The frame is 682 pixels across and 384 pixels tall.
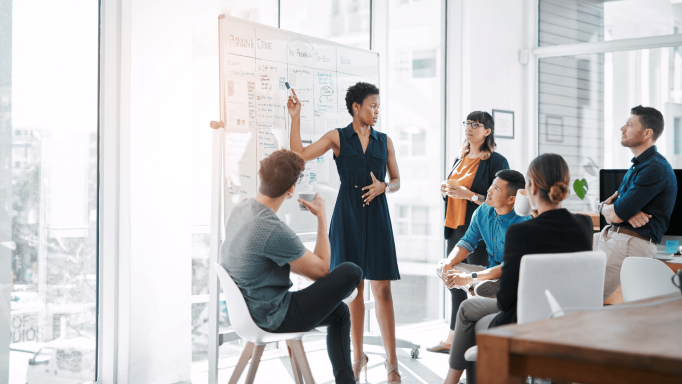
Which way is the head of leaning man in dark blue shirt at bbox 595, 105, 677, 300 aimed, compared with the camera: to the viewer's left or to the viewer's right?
to the viewer's left

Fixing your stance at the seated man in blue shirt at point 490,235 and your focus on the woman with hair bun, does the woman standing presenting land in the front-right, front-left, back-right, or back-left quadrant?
back-right

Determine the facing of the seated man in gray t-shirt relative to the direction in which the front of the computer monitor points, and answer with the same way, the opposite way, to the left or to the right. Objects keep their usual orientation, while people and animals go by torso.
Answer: the opposite way

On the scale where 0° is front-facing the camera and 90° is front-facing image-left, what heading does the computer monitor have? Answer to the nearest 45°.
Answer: approximately 0°

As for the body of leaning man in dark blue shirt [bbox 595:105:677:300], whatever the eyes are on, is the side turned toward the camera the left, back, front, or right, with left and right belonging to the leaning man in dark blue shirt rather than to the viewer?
left

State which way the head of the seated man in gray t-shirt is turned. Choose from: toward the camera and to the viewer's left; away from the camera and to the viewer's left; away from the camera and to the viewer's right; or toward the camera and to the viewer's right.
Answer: away from the camera and to the viewer's right

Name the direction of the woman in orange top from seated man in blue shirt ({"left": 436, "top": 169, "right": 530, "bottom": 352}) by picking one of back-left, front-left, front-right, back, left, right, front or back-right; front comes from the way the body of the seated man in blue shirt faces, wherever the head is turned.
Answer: back-right

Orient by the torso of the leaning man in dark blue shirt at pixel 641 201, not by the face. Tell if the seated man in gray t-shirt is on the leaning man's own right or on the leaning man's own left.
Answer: on the leaning man's own left

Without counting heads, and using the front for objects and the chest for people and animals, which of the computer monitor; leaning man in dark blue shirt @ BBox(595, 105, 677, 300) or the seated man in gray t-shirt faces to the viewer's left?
the leaning man in dark blue shirt

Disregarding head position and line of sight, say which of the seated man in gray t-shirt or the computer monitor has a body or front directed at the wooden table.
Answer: the computer monitor

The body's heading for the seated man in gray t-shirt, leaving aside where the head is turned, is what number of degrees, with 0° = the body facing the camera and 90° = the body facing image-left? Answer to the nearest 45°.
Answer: approximately 225°
